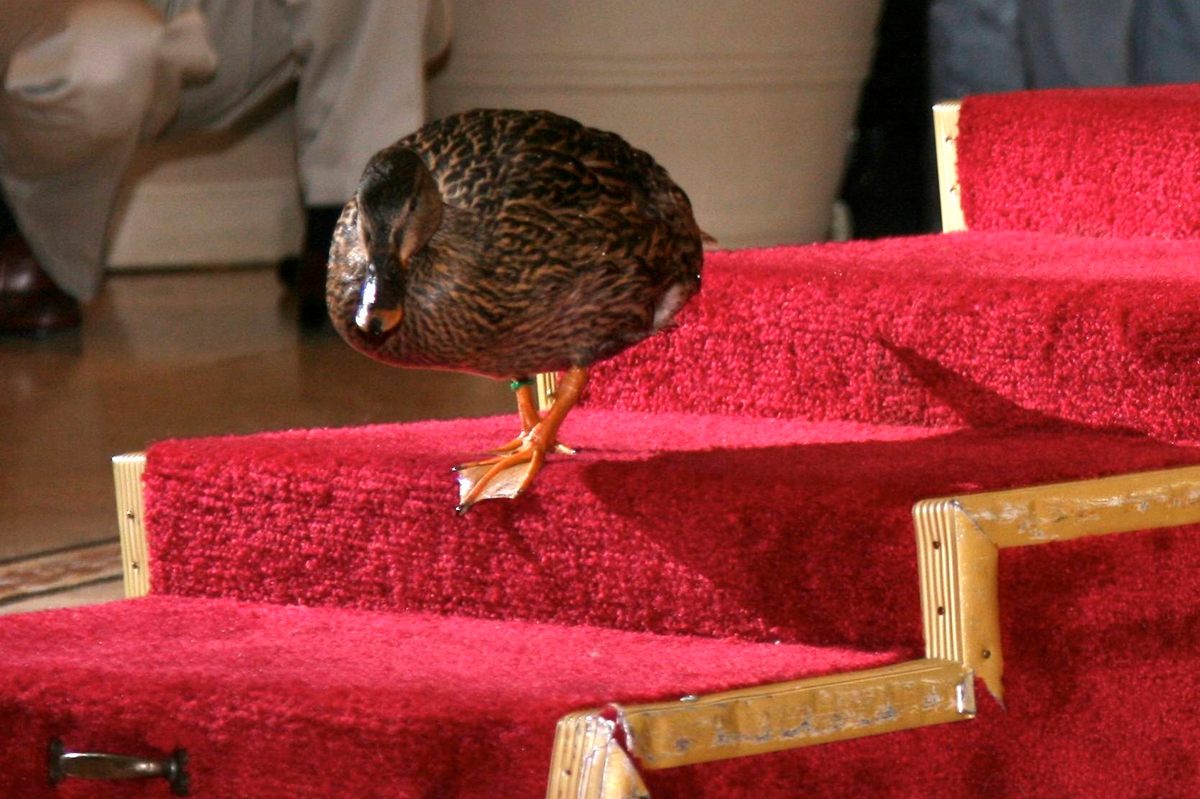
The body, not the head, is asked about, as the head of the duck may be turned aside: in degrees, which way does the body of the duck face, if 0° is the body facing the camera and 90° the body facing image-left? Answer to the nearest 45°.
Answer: approximately 45°

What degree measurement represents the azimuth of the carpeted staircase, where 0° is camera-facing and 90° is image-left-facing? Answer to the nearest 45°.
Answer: approximately 45°
